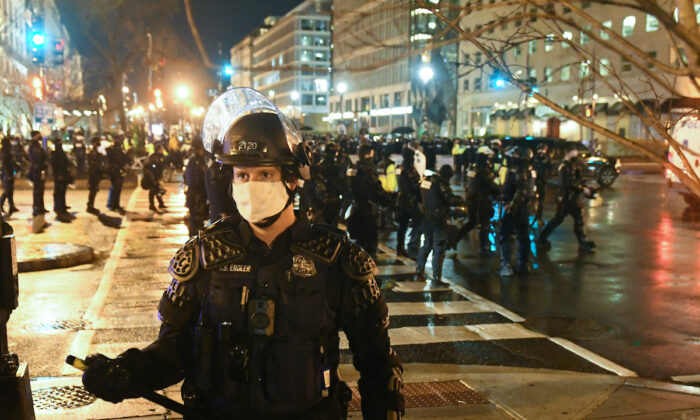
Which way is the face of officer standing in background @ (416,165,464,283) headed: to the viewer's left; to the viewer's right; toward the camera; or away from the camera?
away from the camera

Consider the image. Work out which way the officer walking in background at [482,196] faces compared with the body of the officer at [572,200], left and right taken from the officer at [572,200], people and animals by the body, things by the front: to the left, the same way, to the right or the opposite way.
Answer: the same way

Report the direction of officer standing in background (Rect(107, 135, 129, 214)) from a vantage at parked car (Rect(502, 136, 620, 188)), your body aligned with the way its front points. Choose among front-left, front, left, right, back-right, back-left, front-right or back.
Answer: back-right

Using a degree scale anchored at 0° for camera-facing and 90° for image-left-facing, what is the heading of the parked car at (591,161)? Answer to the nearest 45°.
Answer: approximately 270°

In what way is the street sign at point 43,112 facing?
toward the camera

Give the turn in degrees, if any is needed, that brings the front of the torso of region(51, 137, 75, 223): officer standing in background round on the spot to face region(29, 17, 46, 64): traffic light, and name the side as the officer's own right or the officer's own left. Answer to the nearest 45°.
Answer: approximately 90° to the officer's own left

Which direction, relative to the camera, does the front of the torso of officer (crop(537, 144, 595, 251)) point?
to the viewer's right

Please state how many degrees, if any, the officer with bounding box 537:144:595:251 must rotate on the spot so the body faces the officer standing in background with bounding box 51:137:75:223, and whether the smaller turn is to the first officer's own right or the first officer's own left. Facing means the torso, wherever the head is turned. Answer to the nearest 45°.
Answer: approximately 180°

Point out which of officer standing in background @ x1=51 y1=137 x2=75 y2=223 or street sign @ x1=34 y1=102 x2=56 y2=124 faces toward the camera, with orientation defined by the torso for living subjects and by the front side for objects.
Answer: the street sign

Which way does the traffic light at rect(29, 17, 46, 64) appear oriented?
toward the camera

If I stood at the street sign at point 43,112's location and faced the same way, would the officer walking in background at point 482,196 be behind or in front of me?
in front

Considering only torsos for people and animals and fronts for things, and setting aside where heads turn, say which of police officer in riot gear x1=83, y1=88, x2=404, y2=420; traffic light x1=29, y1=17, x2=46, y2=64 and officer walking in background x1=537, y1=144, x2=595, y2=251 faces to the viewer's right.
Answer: the officer walking in background

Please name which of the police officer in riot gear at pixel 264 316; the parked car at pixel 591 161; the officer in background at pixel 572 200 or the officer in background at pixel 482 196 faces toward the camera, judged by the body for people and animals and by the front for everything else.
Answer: the police officer in riot gear

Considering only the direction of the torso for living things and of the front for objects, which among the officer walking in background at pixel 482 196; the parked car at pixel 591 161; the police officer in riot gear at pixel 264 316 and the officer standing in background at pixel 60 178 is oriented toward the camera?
the police officer in riot gear

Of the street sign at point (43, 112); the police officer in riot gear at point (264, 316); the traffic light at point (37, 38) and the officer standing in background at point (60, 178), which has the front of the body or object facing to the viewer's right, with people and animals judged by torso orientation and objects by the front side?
the officer standing in background

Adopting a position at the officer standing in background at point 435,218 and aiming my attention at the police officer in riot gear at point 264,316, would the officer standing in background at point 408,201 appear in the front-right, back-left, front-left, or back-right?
back-right

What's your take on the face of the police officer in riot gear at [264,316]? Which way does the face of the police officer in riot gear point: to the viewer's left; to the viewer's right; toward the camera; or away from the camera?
toward the camera
